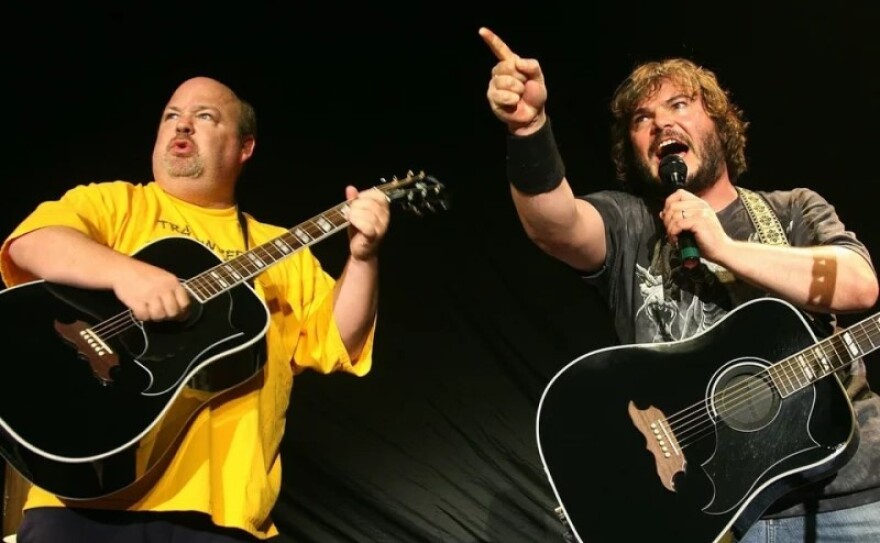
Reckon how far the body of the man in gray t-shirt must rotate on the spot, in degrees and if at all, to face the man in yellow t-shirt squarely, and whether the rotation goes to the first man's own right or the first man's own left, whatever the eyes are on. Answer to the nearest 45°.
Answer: approximately 45° to the first man's own right

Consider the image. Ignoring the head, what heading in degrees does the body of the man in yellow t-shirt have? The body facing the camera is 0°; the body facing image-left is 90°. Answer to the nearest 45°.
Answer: approximately 0°

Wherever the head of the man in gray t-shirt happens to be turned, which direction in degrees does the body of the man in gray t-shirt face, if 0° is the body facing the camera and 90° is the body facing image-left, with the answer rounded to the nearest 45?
approximately 45°

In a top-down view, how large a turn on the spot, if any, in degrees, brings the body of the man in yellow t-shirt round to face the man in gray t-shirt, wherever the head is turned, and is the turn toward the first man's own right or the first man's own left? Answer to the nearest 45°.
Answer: approximately 90° to the first man's own left
